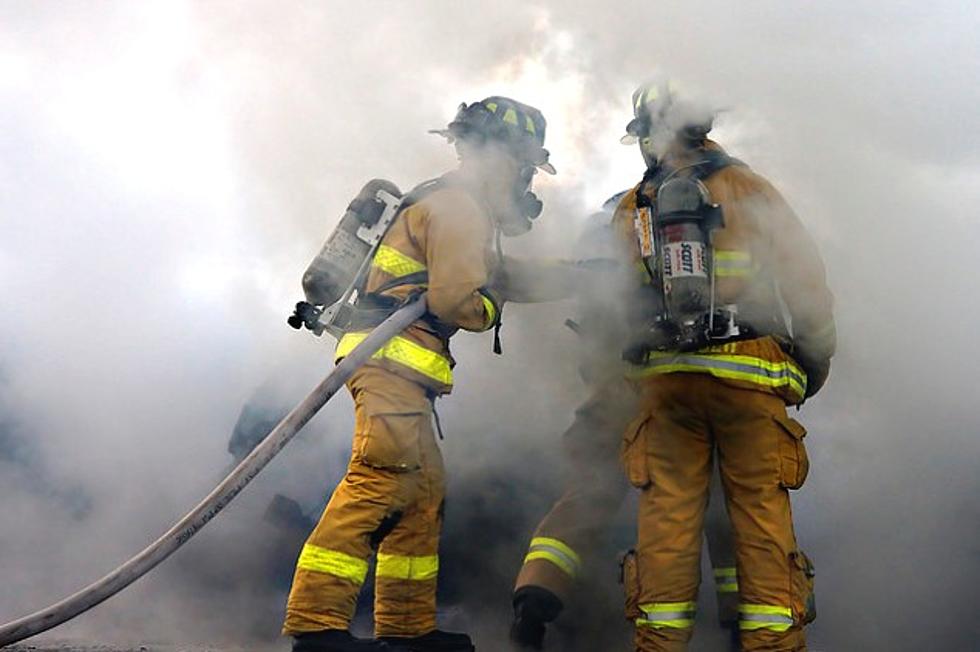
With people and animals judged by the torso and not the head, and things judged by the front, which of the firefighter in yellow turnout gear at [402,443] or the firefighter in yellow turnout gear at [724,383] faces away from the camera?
the firefighter in yellow turnout gear at [724,383]

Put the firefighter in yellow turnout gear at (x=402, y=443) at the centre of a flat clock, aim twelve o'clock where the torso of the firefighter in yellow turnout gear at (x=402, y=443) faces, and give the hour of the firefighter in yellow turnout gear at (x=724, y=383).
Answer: the firefighter in yellow turnout gear at (x=724, y=383) is roughly at 1 o'clock from the firefighter in yellow turnout gear at (x=402, y=443).

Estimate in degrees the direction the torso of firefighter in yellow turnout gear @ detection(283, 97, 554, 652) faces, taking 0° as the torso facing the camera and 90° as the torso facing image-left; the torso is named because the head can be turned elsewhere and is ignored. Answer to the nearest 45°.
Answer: approximately 270°

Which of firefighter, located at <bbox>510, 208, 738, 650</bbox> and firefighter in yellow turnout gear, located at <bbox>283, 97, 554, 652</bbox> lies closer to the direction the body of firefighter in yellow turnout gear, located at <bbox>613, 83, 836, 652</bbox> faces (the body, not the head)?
the firefighter

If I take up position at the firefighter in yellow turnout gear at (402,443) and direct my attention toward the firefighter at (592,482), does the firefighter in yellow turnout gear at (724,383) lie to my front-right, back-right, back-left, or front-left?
front-right

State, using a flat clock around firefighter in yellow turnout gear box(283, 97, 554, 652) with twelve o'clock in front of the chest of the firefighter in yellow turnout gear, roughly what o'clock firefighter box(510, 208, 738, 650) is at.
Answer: The firefighter is roughly at 11 o'clock from the firefighter in yellow turnout gear.

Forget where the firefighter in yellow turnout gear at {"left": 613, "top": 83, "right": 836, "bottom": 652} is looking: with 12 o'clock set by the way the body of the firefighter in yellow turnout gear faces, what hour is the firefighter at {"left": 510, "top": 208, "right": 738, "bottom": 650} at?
The firefighter is roughly at 11 o'clock from the firefighter in yellow turnout gear.

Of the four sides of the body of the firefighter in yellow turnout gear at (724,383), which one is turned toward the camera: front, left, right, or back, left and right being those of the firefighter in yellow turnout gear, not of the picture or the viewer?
back

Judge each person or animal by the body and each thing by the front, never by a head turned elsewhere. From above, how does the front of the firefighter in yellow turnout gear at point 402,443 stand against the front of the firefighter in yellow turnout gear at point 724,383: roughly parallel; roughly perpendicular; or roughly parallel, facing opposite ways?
roughly perpendicular

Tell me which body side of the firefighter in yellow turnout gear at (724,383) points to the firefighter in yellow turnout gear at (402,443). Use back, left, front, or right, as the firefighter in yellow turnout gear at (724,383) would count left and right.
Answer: left

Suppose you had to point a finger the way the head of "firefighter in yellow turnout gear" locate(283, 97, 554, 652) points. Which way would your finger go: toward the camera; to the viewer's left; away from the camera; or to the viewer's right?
to the viewer's right

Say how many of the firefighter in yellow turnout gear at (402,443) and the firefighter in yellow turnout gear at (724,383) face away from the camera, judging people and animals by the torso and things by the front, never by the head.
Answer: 1
